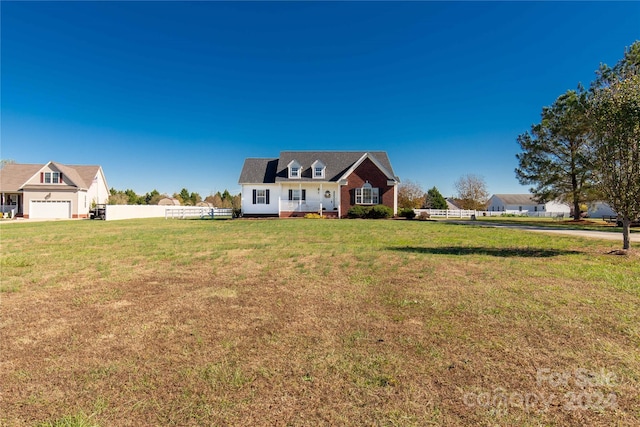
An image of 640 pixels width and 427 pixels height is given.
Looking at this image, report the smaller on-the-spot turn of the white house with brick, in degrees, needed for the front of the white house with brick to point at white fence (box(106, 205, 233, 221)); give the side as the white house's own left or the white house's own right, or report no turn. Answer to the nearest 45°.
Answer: approximately 90° to the white house's own right

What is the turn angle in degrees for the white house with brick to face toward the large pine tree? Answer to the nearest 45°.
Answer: approximately 90° to its left

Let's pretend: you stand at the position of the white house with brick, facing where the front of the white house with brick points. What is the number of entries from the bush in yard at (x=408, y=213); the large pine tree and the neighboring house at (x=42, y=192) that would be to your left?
2

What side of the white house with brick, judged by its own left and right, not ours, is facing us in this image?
front

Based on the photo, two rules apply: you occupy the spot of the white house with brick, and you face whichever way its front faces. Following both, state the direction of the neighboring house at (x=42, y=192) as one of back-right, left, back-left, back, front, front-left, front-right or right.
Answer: right

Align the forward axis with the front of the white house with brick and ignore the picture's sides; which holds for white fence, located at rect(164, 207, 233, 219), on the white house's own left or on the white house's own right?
on the white house's own right

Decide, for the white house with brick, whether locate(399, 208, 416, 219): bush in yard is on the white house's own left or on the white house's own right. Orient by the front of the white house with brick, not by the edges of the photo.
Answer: on the white house's own left
